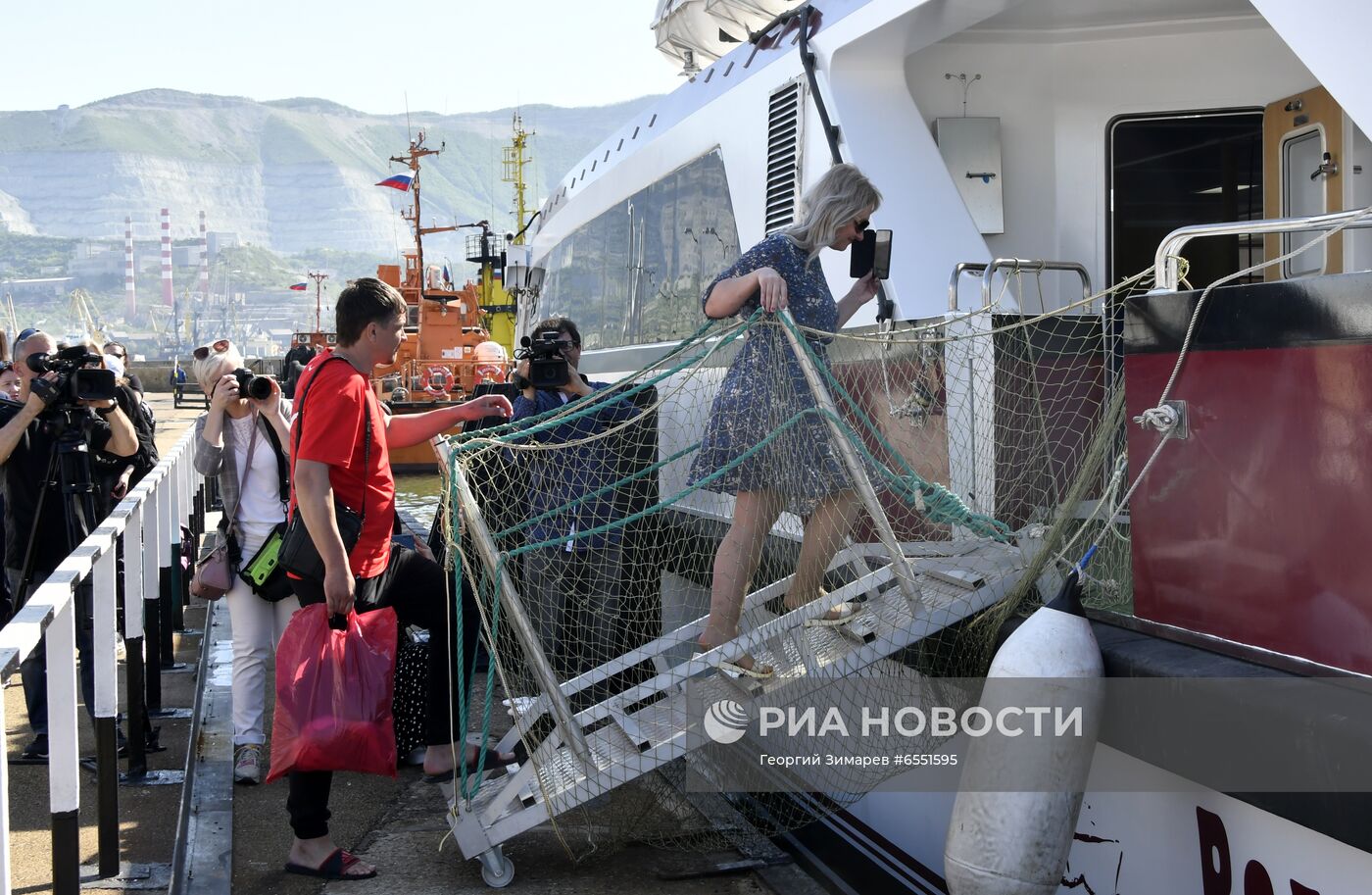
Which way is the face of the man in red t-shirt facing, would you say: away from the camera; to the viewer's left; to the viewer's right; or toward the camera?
to the viewer's right

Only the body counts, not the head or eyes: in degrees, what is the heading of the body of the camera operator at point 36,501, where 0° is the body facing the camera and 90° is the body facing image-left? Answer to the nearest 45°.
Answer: approximately 315°

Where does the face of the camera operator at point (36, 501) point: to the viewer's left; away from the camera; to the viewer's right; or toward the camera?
to the viewer's right

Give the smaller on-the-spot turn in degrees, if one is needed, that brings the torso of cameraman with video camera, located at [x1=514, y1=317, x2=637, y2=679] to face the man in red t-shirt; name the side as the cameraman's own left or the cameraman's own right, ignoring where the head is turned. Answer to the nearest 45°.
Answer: approximately 45° to the cameraman's own right

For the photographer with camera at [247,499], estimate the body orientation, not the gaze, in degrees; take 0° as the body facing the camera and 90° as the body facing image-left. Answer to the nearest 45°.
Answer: approximately 315°

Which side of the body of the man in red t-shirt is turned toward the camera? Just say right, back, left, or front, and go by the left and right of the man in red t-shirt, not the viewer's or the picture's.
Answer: right

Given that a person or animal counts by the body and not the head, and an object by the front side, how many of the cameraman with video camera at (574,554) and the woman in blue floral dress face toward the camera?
1

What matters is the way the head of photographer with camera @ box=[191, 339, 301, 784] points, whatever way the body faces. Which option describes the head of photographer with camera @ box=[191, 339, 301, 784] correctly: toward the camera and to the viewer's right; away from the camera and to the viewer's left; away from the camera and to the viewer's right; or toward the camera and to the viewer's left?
toward the camera and to the viewer's right
